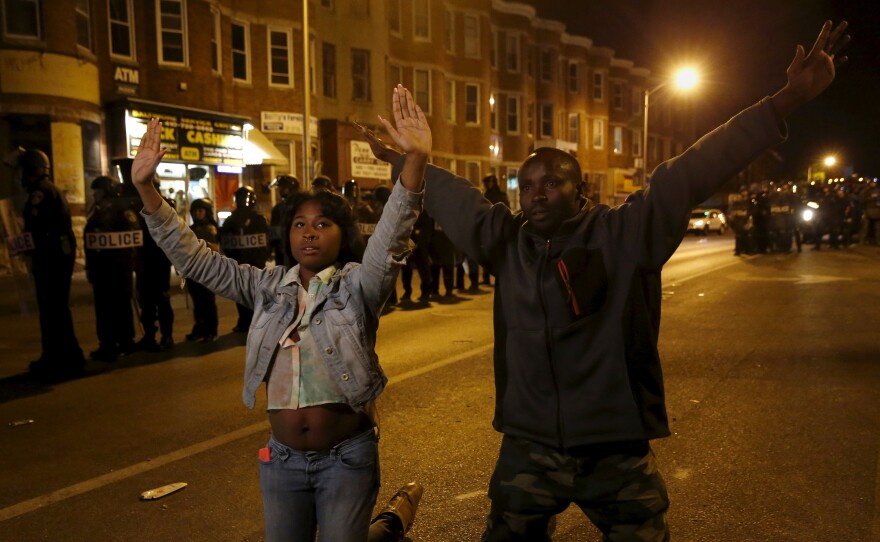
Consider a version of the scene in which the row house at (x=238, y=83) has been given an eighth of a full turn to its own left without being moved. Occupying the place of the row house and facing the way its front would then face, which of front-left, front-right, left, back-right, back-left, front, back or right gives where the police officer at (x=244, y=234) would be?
right

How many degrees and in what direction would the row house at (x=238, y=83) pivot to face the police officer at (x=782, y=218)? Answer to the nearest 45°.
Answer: approximately 45° to its left

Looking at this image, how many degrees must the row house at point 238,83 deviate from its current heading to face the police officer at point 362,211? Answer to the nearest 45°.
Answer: approximately 45° to its right

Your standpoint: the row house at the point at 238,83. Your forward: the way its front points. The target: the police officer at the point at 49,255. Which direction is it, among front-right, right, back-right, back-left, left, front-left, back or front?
front-right

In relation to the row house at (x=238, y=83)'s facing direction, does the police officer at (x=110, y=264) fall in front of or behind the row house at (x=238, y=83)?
in front

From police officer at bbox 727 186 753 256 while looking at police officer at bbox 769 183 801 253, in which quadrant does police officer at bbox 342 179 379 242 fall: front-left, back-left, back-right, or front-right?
back-right

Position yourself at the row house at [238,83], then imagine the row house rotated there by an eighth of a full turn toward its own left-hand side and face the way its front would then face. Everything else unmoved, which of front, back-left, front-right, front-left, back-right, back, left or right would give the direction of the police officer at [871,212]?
front

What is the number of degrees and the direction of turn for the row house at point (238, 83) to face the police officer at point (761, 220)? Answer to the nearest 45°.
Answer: approximately 45° to its left

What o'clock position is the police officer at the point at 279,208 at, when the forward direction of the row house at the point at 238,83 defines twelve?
The police officer is roughly at 1 o'clock from the row house.

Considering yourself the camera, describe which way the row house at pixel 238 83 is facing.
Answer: facing the viewer and to the right of the viewer

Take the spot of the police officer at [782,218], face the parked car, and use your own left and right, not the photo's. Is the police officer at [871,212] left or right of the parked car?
right
